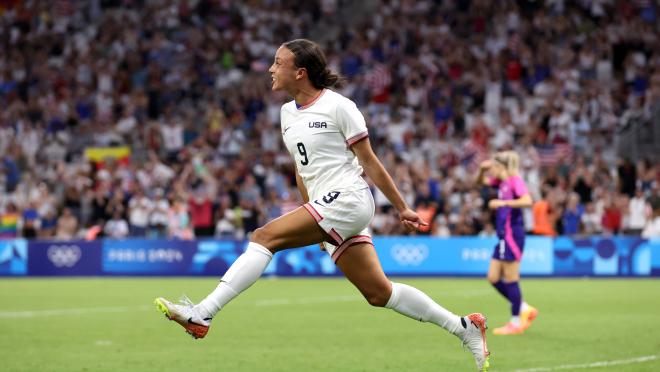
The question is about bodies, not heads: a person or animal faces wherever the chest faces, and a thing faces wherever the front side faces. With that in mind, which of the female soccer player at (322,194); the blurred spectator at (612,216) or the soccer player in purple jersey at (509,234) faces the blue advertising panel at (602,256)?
the blurred spectator

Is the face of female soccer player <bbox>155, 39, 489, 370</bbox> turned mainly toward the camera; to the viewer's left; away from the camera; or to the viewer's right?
to the viewer's left

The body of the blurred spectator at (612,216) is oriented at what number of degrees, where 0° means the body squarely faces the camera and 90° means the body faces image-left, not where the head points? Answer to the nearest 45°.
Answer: approximately 0°

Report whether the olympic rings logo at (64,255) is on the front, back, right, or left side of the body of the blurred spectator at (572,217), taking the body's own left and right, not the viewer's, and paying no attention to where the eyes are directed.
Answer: right

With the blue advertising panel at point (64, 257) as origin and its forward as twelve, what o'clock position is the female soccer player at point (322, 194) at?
The female soccer player is roughly at 12 o'clock from the blue advertising panel.

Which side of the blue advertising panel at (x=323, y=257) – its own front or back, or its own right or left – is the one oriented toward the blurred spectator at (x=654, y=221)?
left

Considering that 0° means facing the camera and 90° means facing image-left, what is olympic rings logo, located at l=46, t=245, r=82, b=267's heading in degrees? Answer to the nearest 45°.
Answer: approximately 0°

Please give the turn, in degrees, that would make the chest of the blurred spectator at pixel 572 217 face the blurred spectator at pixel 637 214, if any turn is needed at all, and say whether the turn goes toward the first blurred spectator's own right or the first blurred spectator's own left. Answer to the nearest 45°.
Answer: approximately 90° to the first blurred spectator's own left
